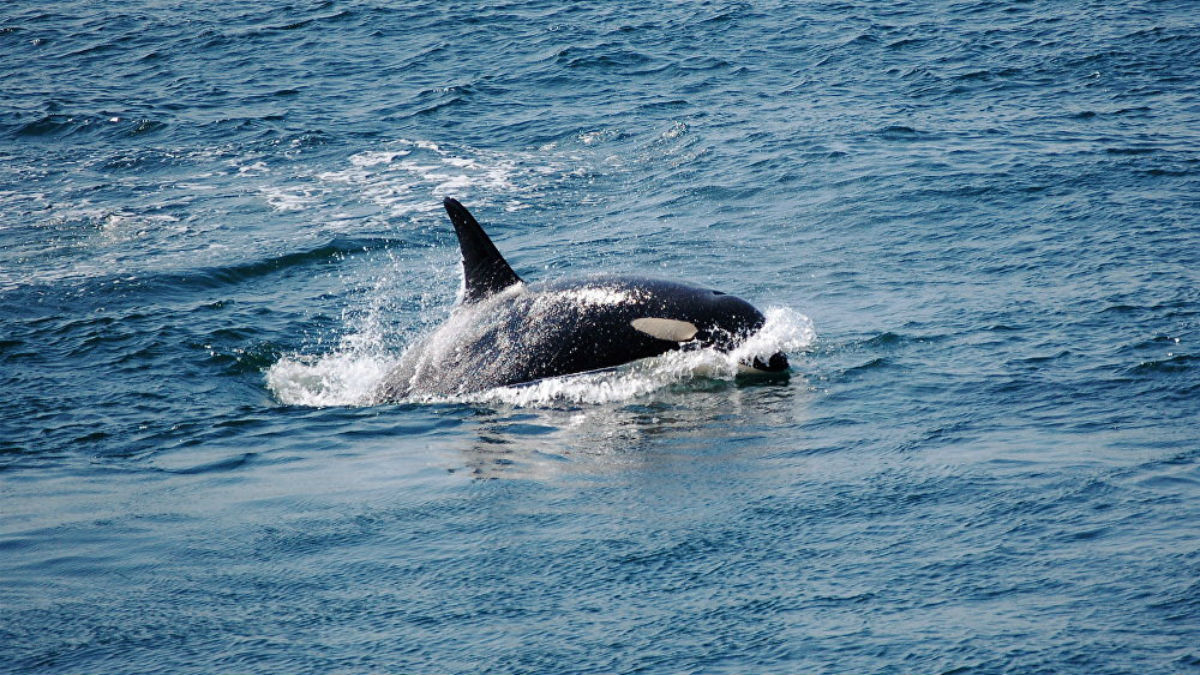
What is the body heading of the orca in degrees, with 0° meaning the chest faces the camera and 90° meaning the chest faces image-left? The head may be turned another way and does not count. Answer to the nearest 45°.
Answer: approximately 270°
